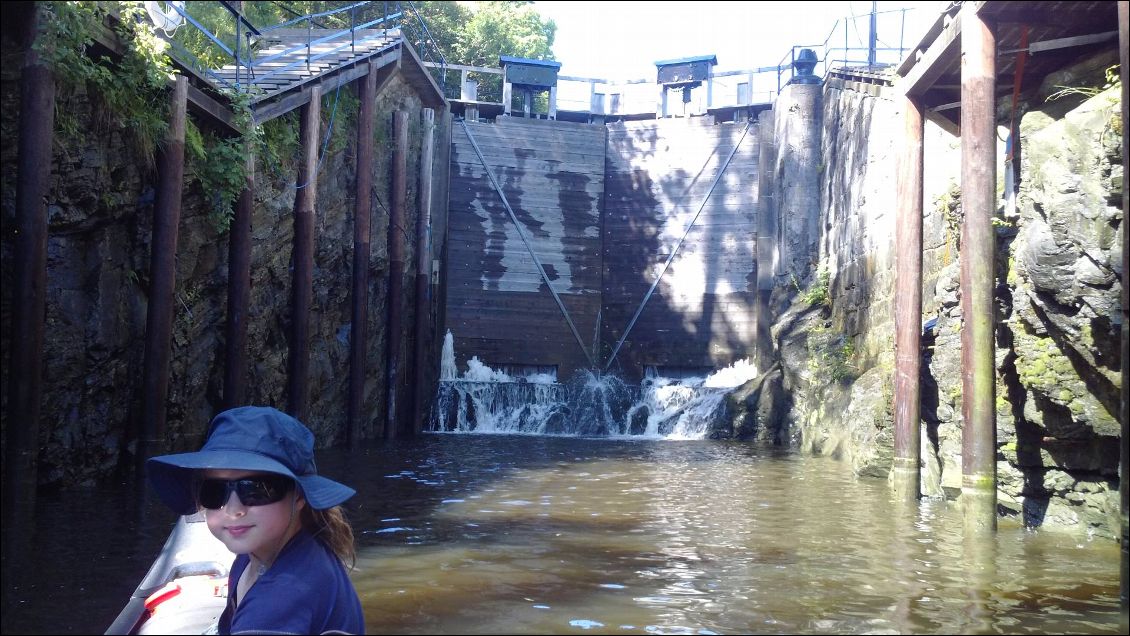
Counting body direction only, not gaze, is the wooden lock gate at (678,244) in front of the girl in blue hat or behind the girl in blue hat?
behind

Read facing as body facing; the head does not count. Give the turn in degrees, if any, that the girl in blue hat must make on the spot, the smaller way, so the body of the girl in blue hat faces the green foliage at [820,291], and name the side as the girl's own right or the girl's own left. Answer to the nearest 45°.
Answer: approximately 180°

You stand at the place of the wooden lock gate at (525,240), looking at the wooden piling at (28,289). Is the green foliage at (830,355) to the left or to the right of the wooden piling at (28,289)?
left

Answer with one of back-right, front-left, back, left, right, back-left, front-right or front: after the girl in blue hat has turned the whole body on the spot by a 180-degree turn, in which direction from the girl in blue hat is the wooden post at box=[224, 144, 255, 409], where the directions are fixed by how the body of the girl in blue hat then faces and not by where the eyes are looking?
front-left

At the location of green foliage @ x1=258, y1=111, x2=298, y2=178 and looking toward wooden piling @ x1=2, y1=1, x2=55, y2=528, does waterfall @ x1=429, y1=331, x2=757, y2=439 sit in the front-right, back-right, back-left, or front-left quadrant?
back-left

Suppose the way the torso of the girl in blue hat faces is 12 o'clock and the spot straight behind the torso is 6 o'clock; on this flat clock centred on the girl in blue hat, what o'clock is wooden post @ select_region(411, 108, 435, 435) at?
The wooden post is roughly at 5 o'clock from the girl in blue hat.

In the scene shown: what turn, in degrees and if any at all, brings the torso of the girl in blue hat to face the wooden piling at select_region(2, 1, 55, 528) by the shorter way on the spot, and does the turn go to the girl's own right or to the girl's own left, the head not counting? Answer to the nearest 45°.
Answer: approximately 135° to the girl's own right

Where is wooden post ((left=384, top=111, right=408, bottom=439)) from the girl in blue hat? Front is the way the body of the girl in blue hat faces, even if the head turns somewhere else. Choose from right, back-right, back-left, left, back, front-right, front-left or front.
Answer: back-right

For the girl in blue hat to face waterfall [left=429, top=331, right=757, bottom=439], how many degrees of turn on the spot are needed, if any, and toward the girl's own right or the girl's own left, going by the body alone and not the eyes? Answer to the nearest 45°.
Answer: approximately 135° to the girl's own right
